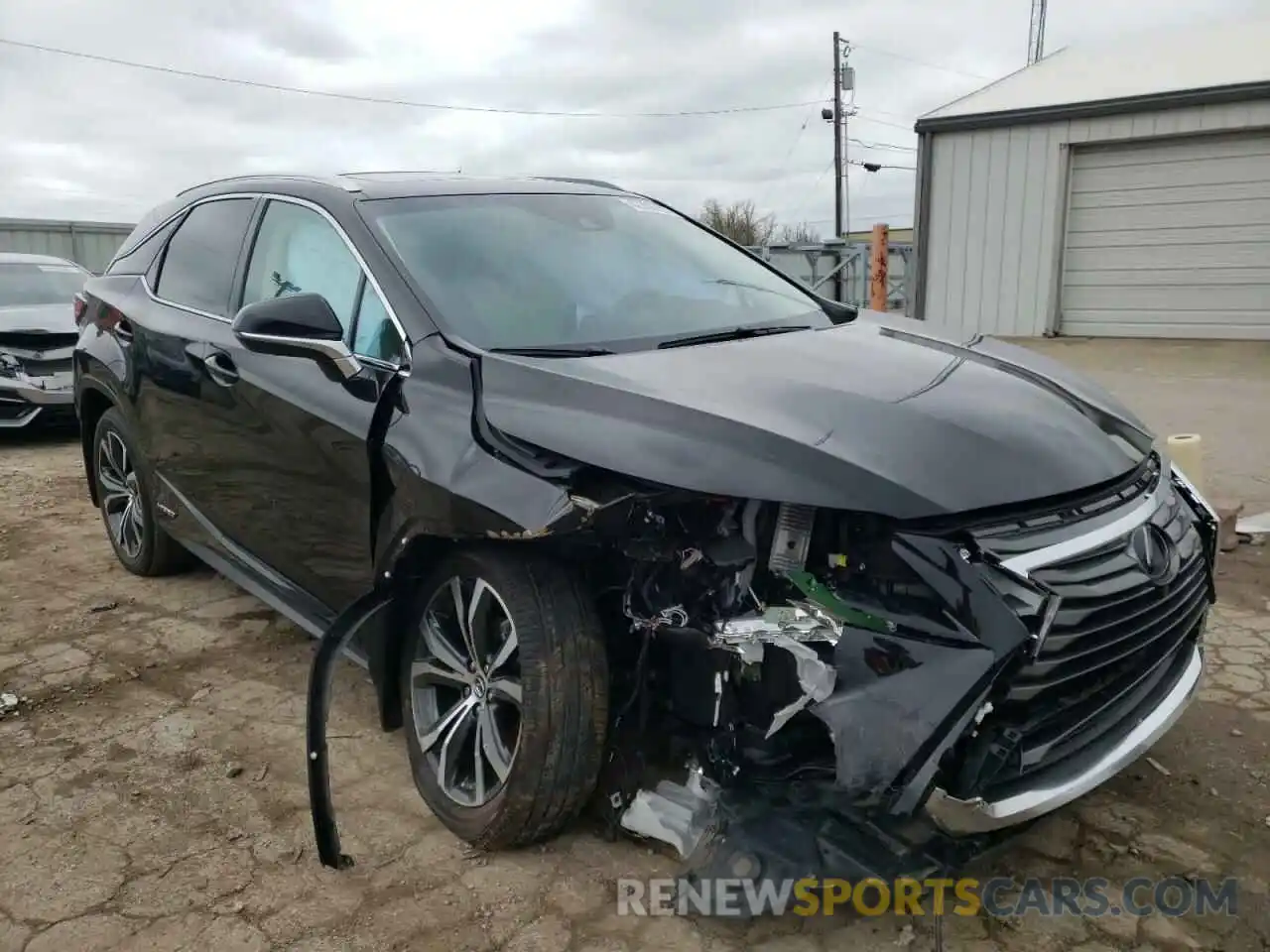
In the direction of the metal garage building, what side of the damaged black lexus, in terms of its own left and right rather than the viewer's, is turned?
left

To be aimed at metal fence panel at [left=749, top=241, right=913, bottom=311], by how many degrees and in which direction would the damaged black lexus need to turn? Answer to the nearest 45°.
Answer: approximately 135° to its left

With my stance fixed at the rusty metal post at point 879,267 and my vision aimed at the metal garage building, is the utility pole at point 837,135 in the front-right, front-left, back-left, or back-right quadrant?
back-left

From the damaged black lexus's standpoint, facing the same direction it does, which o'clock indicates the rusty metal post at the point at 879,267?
The rusty metal post is roughly at 8 o'clock from the damaged black lexus.

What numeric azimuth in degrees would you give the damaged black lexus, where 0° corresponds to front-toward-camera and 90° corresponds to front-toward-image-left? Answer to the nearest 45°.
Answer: approximately 315°

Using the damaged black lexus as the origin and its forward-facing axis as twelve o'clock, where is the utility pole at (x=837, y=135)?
The utility pole is roughly at 8 o'clock from the damaged black lexus.

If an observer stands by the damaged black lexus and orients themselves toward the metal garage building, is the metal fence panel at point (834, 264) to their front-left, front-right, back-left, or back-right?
front-left
